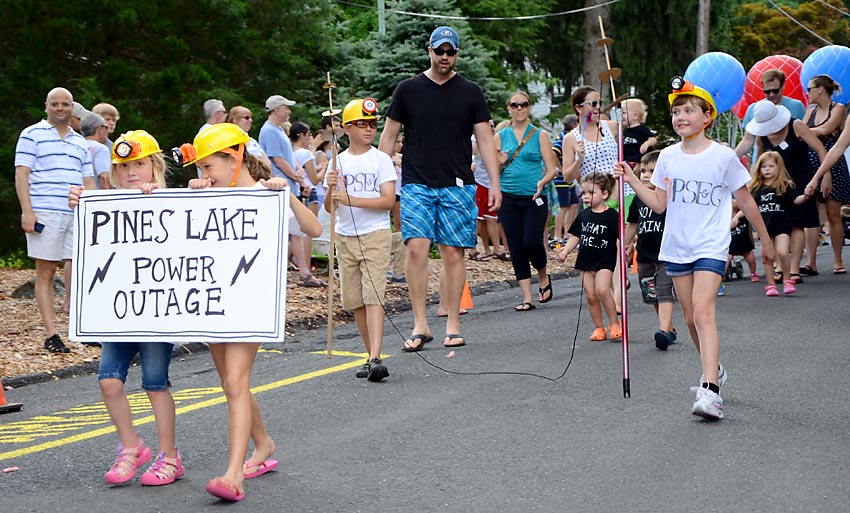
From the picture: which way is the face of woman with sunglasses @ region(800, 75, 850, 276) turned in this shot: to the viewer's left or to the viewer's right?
to the viewer's left

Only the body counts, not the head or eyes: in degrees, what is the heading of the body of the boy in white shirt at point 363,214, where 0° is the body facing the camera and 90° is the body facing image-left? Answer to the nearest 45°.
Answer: approximately 0°

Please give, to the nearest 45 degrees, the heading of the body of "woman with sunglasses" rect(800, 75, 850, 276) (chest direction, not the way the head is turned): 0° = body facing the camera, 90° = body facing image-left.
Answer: approximately 45°

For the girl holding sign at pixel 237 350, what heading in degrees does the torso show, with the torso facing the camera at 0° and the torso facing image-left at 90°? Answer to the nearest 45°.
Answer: approximately 45°

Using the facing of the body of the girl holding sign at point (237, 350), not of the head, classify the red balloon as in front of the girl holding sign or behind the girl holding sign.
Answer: behind

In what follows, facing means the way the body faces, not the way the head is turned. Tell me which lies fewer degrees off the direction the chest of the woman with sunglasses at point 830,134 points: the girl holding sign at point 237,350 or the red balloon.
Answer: the girl holding sign
